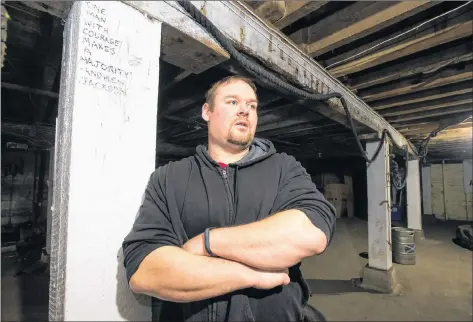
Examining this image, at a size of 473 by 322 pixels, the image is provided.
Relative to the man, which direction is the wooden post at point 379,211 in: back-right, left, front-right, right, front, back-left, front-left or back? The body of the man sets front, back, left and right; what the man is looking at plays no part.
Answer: back-left

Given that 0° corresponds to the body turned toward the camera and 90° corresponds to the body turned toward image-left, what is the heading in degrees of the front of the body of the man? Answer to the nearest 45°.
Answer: approximately 0°

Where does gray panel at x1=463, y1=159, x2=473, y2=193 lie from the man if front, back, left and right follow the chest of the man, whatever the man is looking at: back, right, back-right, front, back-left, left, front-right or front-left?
back-left

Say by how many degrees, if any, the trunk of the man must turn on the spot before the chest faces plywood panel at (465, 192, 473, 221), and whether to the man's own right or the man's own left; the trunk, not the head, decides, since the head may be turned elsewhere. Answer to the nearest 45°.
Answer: approximately 135° to the man's own left

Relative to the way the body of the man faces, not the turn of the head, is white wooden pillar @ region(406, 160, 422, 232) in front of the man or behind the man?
behind

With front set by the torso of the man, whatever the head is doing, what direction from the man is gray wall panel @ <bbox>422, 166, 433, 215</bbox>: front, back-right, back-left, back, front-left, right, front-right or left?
back-left

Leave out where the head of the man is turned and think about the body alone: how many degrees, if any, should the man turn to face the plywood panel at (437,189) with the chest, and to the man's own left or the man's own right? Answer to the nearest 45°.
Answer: approximately 135° to the man's own left
